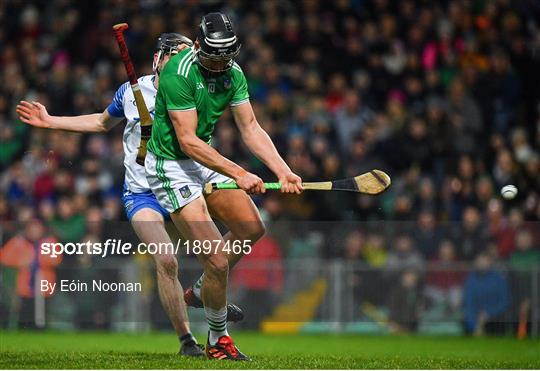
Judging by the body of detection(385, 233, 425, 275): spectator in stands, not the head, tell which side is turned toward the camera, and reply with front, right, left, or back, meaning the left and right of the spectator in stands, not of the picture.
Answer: front

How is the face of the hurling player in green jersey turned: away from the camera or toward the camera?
toward the camera

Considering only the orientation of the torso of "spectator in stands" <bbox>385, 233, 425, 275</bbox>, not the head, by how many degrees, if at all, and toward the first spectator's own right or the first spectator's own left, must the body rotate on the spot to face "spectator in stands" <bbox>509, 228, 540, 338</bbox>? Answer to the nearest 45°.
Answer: approximately 90° to the first spectator's own left

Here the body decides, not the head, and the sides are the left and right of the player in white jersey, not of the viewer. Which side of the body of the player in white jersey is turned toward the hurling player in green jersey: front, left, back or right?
front

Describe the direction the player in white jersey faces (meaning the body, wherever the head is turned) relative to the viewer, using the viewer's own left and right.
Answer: facing the viewer and to the right of the viewer

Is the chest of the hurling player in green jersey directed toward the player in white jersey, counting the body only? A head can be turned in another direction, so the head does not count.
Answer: no

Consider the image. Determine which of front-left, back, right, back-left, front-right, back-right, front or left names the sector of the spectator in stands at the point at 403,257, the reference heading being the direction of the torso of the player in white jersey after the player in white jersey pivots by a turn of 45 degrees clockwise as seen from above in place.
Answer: back-left

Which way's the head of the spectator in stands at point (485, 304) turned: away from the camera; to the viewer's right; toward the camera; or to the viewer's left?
toward the camera

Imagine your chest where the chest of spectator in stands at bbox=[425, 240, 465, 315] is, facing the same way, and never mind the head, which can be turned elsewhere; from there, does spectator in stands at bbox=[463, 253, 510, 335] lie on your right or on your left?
on your left

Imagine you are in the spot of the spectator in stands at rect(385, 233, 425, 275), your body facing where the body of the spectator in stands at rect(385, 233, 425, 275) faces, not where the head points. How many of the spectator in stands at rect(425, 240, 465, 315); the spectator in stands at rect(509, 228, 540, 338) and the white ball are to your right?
0

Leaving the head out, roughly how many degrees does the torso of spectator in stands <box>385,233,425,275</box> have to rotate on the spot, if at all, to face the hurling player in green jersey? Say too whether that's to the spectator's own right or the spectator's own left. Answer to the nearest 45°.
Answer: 0° — they already face them

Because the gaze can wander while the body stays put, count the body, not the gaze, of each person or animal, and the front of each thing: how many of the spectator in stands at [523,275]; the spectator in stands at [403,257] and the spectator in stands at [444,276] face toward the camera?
3

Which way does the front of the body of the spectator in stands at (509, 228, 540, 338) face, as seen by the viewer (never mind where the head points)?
toward the camera

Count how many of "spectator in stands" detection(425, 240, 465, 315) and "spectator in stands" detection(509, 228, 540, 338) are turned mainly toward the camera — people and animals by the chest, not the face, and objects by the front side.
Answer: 2

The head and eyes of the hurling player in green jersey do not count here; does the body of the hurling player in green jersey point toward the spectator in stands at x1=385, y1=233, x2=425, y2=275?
no

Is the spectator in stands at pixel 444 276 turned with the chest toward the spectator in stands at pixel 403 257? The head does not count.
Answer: no

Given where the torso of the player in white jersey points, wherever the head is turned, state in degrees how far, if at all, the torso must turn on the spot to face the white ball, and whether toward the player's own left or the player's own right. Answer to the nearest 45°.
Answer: approximately 90° to the player's own left

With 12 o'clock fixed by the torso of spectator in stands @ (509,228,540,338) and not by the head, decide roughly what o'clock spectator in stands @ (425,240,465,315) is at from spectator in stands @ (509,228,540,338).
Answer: spectator in stands @ (425,240,465,315) is roughly at 3 o'clock from spectator in stands @ (509,228,540,338).

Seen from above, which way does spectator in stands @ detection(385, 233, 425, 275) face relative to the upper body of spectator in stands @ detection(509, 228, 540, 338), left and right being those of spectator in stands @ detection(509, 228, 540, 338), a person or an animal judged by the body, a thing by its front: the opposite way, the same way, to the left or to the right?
the same way
